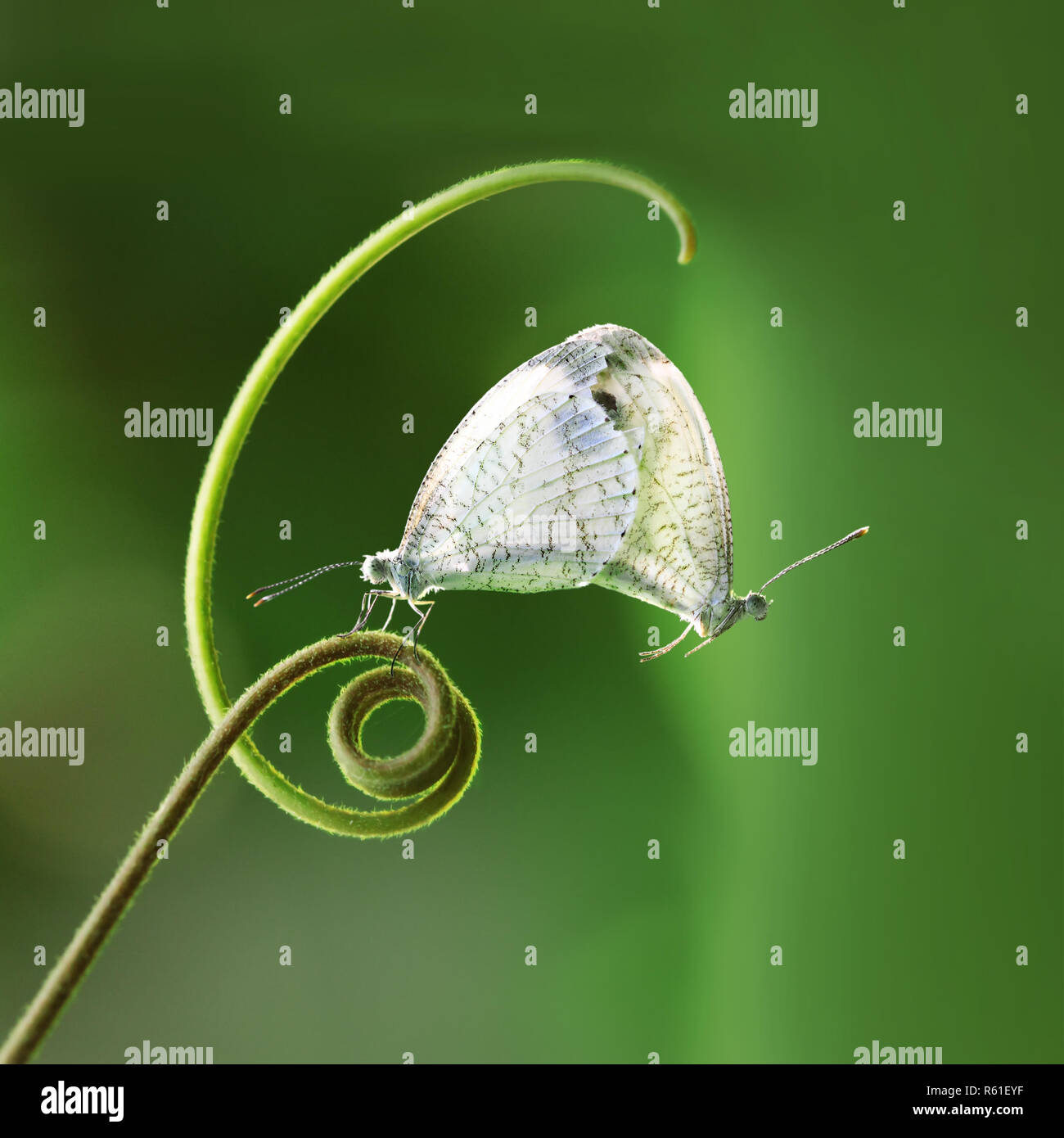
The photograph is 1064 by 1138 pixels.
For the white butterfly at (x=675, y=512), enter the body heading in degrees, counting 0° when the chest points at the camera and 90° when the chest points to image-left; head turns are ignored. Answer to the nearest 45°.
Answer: approximately 270°

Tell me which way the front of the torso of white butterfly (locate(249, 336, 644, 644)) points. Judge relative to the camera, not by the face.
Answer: to the viewer's left
